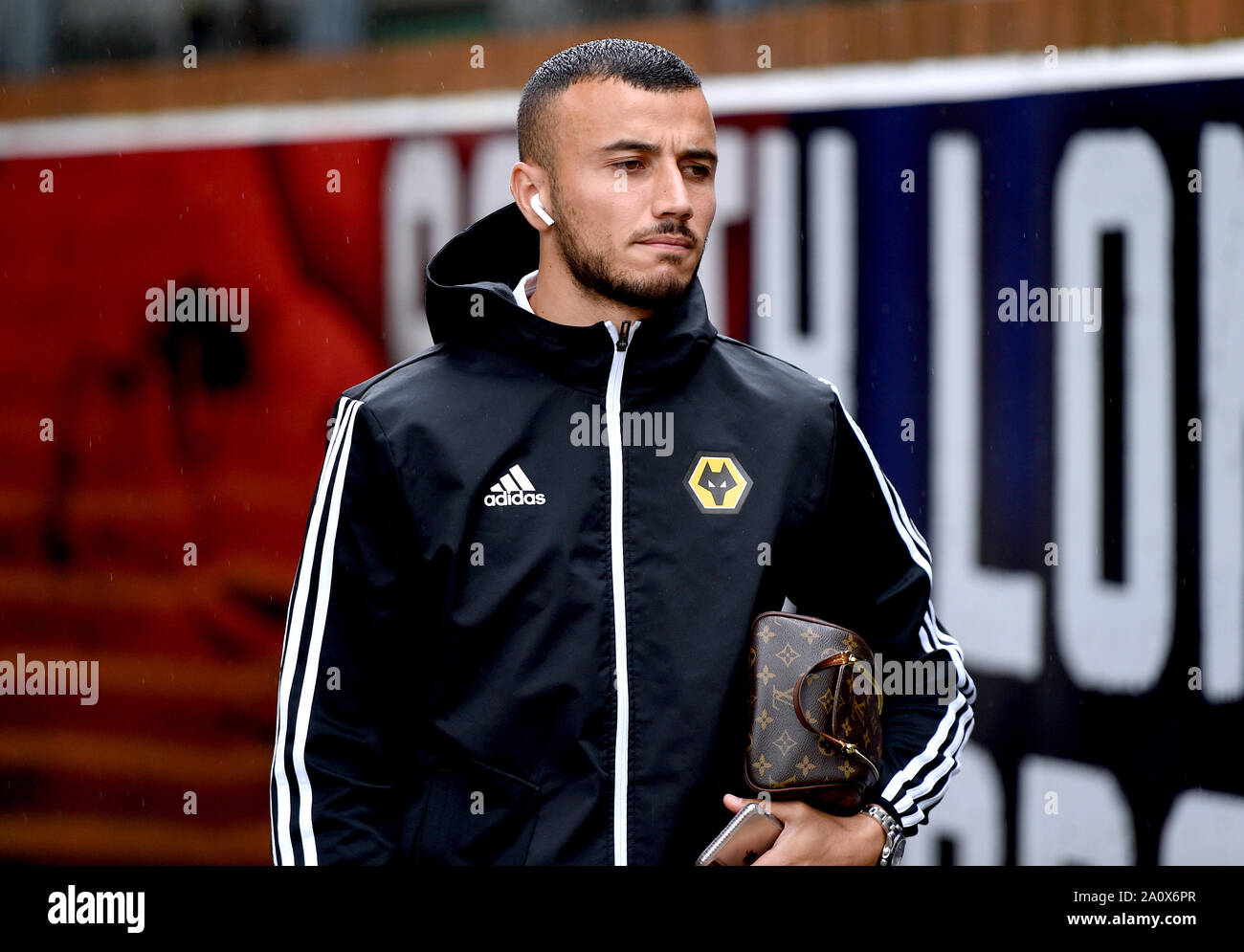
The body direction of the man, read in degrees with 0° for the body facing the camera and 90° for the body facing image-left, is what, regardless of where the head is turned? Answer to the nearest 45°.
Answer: approximately 0°

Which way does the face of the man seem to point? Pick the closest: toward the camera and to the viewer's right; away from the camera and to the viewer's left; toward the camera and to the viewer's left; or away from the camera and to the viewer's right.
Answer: toward the camera and to the viewer's right
